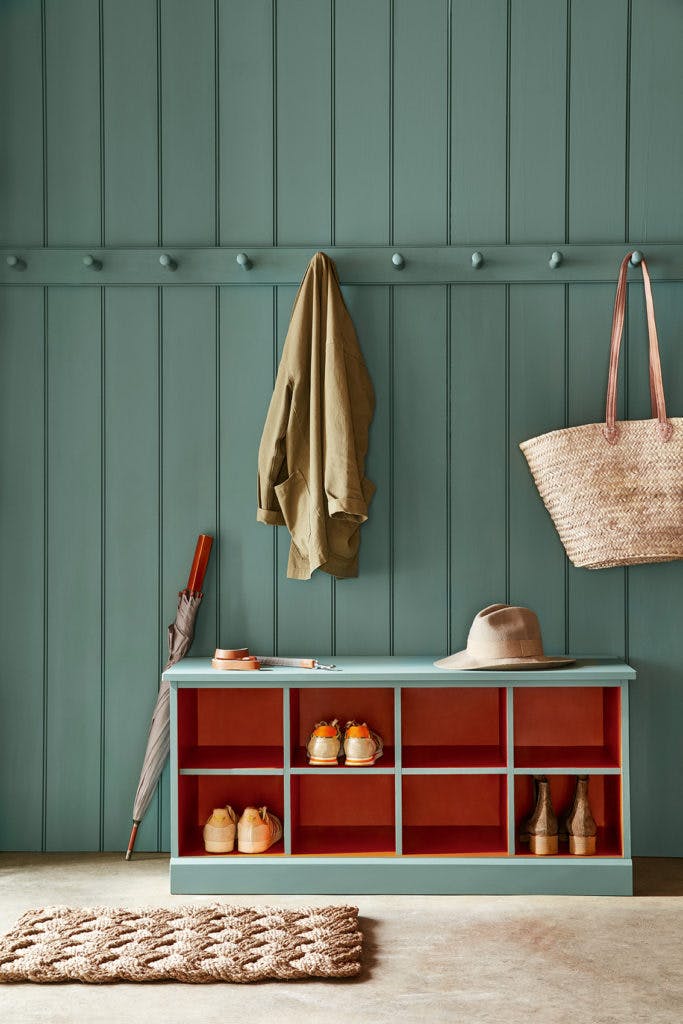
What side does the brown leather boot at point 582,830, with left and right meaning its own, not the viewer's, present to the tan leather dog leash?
left

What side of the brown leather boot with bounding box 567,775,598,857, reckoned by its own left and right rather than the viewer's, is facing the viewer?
back
